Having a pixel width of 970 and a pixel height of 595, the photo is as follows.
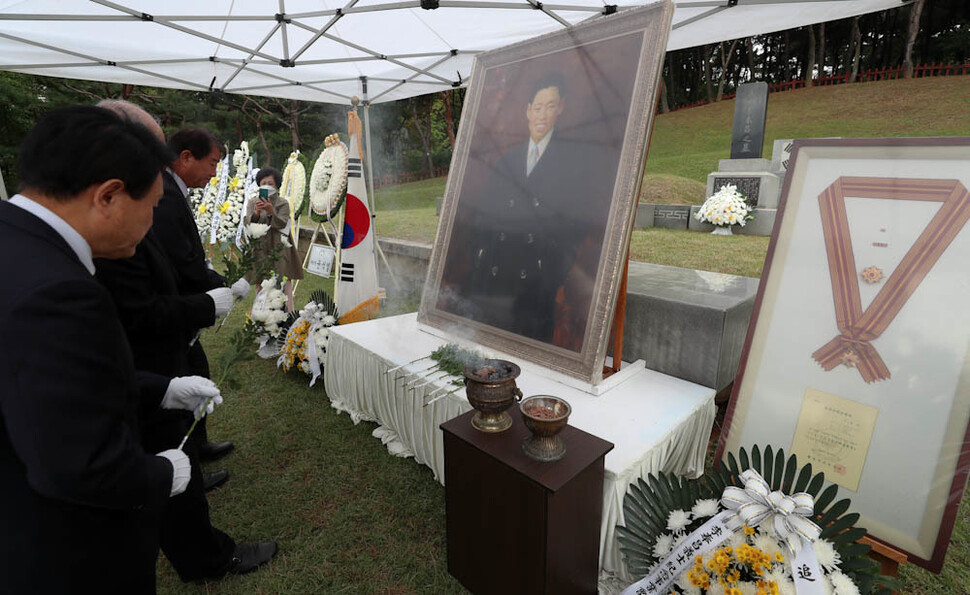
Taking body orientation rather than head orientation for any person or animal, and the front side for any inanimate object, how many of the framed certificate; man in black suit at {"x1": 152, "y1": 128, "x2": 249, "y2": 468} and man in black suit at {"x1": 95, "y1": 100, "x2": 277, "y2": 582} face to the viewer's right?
2

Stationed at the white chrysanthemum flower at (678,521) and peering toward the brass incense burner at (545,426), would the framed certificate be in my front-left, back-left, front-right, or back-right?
back-right

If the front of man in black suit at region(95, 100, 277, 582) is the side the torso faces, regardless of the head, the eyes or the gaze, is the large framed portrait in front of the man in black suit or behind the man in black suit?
in front

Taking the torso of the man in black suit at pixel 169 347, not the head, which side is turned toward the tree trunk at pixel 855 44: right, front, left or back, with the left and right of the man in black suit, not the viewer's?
front

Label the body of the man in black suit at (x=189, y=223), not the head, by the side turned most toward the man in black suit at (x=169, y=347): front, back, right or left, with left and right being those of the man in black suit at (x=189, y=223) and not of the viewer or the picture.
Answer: right

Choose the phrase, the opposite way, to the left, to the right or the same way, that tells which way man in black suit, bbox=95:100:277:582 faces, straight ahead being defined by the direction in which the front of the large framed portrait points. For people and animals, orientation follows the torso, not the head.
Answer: the opposite way

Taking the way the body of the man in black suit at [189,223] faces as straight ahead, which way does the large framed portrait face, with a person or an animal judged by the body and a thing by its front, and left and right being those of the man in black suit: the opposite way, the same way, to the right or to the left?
the opposite way

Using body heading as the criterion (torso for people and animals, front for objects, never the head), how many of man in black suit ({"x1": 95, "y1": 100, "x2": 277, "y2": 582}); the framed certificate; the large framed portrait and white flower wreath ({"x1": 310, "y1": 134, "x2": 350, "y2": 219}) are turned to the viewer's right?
1

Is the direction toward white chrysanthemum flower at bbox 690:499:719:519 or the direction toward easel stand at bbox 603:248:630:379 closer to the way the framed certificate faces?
the white chrysanthemum flower

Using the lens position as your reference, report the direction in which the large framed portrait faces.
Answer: facing the viewer and to the left of the viewer

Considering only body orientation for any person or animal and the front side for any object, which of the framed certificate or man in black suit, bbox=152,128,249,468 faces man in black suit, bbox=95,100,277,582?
the framed certificate

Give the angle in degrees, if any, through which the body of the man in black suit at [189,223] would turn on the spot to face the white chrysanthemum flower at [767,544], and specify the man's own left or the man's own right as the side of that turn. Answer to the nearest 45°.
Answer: approximately 45° to the man's own right

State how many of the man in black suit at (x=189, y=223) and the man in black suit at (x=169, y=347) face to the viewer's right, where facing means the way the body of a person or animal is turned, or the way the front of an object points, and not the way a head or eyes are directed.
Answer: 2

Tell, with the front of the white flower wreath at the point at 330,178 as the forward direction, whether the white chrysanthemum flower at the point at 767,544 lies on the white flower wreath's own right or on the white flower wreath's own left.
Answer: on the white flower wreath's own left

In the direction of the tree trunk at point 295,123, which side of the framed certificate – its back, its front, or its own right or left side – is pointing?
right

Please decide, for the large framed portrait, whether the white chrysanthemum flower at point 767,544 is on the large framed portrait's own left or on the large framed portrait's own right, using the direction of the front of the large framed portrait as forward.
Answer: on the large framed portrait's own left

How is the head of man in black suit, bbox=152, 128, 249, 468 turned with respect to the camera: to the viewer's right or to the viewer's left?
to the viewer's right

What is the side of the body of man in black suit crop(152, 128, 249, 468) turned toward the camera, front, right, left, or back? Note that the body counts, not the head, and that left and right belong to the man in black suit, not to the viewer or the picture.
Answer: right

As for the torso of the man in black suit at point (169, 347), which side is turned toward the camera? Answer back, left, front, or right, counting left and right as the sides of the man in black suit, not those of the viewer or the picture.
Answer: right

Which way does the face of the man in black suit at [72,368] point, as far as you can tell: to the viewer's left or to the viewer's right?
to the viewer's right

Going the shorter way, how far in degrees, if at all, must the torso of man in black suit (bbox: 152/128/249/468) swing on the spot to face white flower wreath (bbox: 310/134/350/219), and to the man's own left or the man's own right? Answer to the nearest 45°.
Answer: approximately 45° to the man's own left
